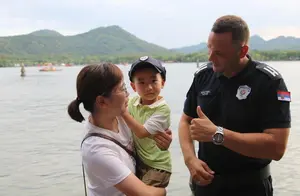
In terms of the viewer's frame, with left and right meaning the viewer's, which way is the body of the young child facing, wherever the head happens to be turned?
facing the viewer and to the left of the viewer

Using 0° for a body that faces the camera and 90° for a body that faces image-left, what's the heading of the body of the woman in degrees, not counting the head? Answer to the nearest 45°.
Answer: approximately 270°

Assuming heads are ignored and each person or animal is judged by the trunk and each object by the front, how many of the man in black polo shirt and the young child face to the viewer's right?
0

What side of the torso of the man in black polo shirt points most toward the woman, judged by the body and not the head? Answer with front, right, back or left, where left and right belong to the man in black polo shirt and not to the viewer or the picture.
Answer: front

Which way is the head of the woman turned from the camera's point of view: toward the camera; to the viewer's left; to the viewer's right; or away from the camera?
to the viewer's right

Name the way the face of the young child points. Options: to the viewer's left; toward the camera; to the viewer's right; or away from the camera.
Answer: toward the camera

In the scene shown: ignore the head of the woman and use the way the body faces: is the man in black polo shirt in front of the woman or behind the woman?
in front

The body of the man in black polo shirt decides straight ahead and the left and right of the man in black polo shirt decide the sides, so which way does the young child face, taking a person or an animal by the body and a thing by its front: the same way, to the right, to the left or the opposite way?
the same way

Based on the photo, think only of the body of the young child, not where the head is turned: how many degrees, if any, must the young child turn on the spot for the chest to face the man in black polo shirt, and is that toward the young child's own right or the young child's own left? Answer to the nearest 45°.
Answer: approximately 135° to the young child's own left

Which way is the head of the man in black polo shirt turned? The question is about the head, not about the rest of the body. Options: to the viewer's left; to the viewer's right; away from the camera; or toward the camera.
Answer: to the viewer's left
